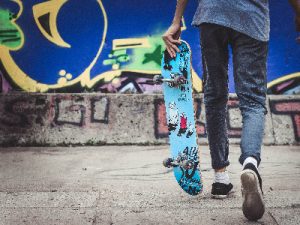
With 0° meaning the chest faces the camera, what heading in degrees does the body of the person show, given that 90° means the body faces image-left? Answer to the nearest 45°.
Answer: approximately 180°
